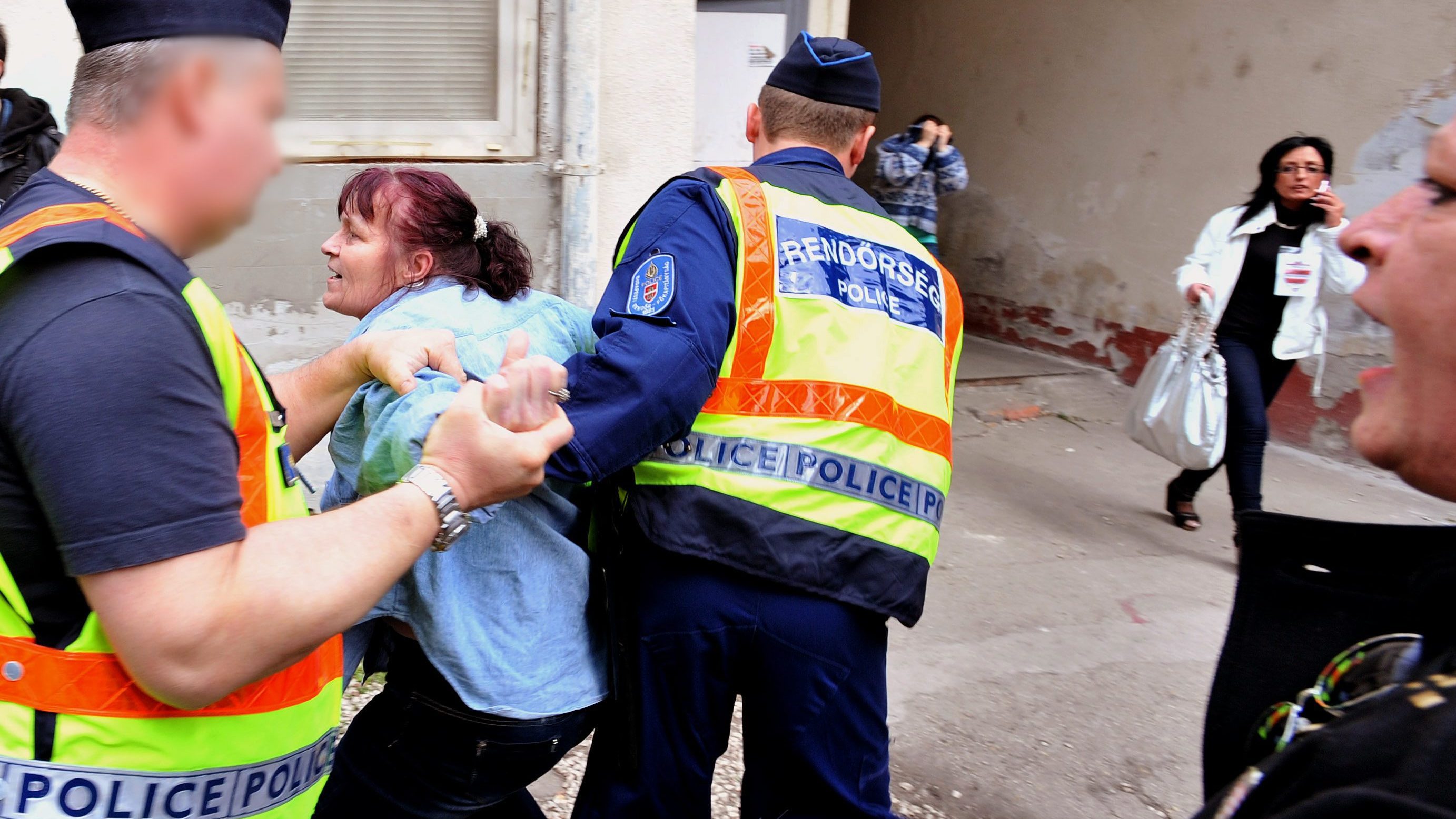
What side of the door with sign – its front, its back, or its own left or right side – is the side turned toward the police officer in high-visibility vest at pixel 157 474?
front

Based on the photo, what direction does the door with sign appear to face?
toward the camera

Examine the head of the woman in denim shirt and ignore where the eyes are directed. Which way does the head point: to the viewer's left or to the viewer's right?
to the viewer's left

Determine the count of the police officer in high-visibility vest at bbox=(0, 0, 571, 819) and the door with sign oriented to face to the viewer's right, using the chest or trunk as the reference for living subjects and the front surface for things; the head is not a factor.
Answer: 1

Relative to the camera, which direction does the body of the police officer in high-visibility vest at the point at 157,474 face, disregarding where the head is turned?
to the viewer's right

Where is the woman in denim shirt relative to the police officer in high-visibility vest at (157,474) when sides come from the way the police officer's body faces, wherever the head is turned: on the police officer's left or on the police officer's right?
on the police officer's left

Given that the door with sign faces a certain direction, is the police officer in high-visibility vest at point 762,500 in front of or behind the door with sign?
in front

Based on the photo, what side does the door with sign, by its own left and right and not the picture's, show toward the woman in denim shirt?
front

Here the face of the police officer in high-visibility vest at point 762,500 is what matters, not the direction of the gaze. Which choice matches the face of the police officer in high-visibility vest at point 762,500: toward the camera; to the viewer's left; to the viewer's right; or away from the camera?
away from the camera

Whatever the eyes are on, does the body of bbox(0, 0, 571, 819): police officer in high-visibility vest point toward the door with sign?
no

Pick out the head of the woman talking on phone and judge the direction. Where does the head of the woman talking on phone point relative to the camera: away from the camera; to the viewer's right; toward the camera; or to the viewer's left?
toward the camera

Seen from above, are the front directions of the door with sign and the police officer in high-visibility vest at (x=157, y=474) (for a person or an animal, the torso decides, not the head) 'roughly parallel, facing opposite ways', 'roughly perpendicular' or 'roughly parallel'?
roughly perpendicular

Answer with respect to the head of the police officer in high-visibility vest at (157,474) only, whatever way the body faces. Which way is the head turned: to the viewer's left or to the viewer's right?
to the viewer's right

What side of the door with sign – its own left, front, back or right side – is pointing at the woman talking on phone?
left
